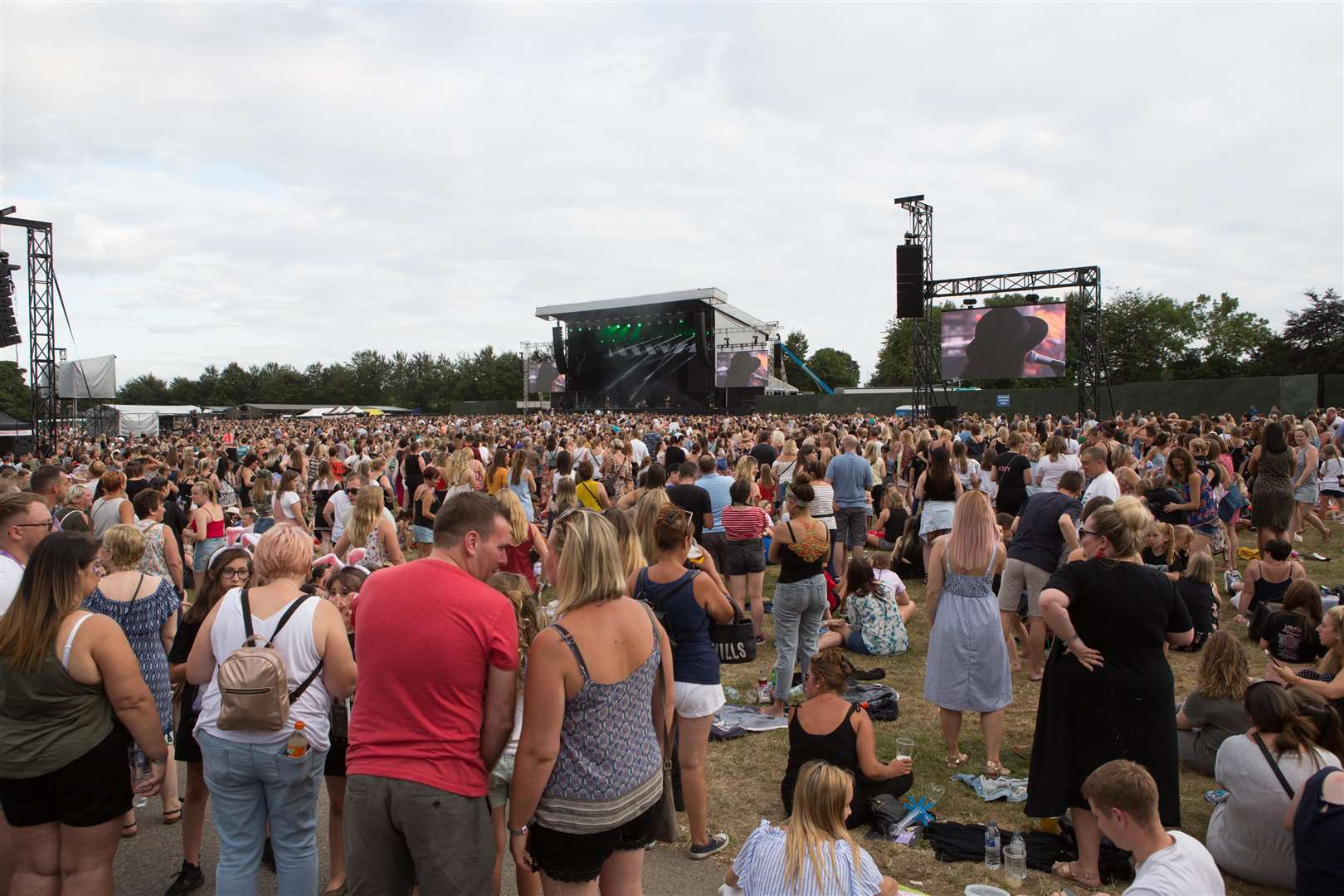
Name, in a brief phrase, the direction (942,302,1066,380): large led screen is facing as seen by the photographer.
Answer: facing the viewer

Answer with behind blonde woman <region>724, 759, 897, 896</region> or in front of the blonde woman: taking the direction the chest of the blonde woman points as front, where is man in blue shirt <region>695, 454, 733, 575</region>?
in front

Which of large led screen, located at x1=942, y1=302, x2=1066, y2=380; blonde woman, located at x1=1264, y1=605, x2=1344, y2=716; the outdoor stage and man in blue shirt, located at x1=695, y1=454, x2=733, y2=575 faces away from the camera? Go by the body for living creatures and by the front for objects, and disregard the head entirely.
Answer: the man in blue shirt

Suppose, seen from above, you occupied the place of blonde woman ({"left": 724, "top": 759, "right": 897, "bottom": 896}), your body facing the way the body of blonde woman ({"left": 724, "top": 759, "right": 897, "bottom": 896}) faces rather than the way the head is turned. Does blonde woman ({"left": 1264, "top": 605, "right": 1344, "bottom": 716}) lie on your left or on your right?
on your right

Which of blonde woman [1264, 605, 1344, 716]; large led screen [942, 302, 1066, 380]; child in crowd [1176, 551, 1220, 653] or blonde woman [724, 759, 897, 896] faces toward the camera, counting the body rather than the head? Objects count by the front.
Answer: the large led screen

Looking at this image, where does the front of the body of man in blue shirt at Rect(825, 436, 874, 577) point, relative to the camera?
away from the camera

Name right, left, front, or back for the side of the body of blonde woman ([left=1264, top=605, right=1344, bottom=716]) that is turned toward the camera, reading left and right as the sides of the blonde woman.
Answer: left

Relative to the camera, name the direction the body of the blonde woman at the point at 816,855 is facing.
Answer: away from the camera

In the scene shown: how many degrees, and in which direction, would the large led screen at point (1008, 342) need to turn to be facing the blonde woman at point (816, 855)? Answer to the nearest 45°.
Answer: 0° — it already faces them

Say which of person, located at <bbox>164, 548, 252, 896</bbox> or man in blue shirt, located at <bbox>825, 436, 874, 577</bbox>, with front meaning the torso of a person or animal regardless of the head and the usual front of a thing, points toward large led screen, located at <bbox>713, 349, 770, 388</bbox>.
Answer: the man in blue shirt

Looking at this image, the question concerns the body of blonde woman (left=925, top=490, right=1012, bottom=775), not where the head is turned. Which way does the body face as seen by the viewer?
away from the camera

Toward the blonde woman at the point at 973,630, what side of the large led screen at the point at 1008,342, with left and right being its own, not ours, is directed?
front

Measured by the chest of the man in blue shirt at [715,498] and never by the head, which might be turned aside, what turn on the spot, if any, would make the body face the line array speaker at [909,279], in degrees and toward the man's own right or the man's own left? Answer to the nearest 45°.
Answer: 0° — they already face it

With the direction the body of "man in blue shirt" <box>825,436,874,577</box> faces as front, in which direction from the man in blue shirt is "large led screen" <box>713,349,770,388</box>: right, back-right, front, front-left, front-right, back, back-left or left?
front

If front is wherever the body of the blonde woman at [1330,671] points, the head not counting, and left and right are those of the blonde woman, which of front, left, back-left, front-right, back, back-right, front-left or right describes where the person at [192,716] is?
front-left

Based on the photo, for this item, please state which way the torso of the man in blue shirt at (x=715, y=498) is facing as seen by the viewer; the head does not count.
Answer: away from the camera

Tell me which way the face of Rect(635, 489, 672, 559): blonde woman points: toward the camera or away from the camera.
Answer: away from the camera
